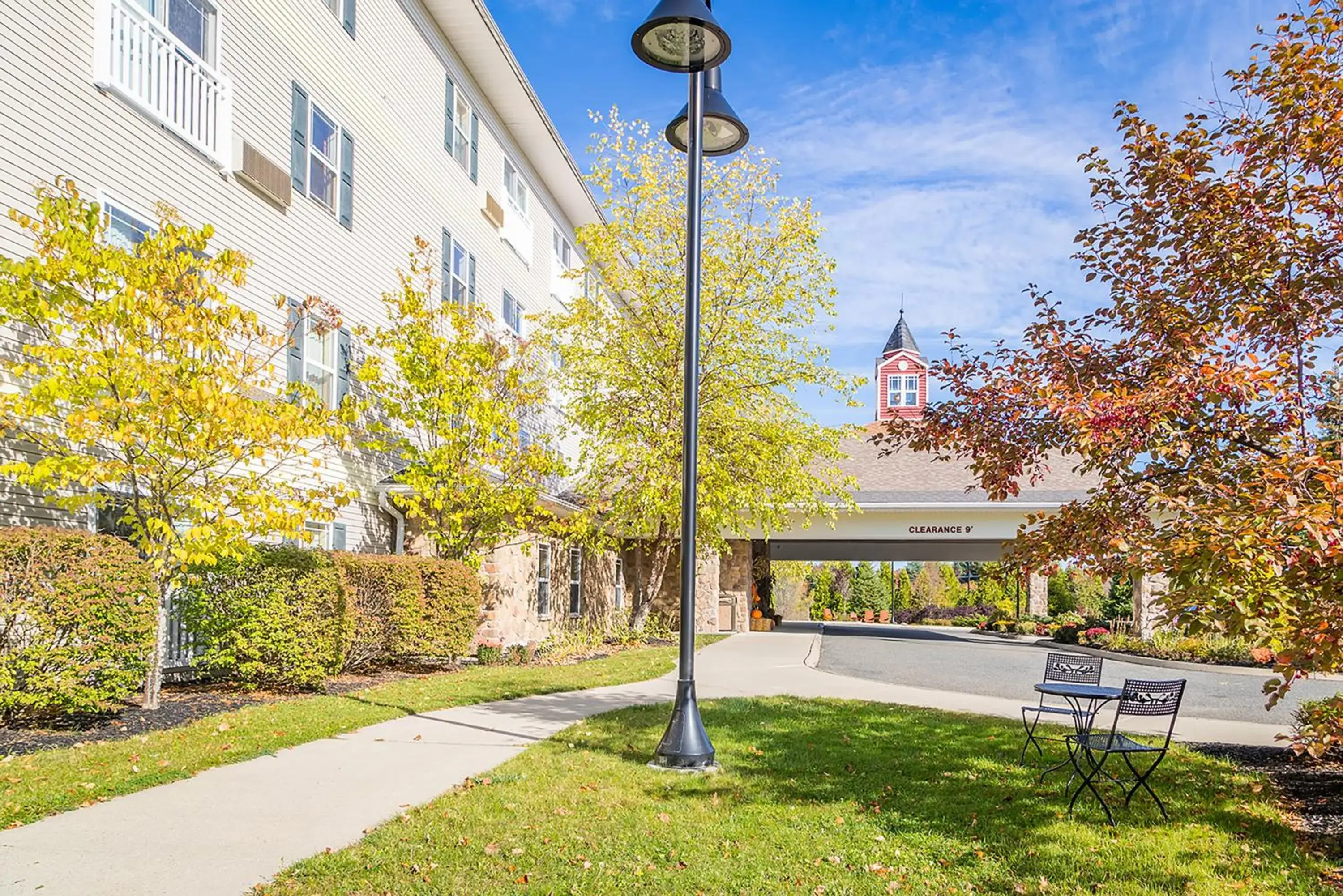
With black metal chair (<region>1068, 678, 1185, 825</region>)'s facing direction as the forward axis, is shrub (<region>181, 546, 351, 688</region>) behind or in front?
in front

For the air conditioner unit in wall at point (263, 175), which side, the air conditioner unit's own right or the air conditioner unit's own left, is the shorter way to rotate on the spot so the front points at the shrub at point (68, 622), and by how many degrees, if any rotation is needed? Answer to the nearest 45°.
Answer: approximately 45° to the air conditioner unit's own right

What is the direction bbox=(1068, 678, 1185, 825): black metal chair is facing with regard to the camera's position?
facing away from the viewer and to the left of the viewer

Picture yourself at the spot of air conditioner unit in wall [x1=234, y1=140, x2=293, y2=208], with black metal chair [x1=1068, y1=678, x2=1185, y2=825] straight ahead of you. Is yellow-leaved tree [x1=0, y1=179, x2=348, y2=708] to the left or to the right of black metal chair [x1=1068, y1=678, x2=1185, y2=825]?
right

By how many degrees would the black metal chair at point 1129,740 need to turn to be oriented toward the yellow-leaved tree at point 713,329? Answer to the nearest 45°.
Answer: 0° — it already faces it

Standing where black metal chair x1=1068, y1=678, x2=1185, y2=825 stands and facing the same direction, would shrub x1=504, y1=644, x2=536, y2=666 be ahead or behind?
ahead

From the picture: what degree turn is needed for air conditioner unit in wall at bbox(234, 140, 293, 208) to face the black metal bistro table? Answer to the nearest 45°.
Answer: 0° — it already faces it

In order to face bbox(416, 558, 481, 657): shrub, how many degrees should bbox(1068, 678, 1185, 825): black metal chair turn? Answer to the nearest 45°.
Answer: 0° — it already faces it

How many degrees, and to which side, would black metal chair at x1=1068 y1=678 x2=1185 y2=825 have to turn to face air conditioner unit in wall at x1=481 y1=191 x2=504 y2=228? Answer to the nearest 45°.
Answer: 0° — it already faces it

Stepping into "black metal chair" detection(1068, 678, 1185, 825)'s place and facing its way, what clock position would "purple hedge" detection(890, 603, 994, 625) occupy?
The purple hedge is roughly at 1 o'clock from the black metal chair.
